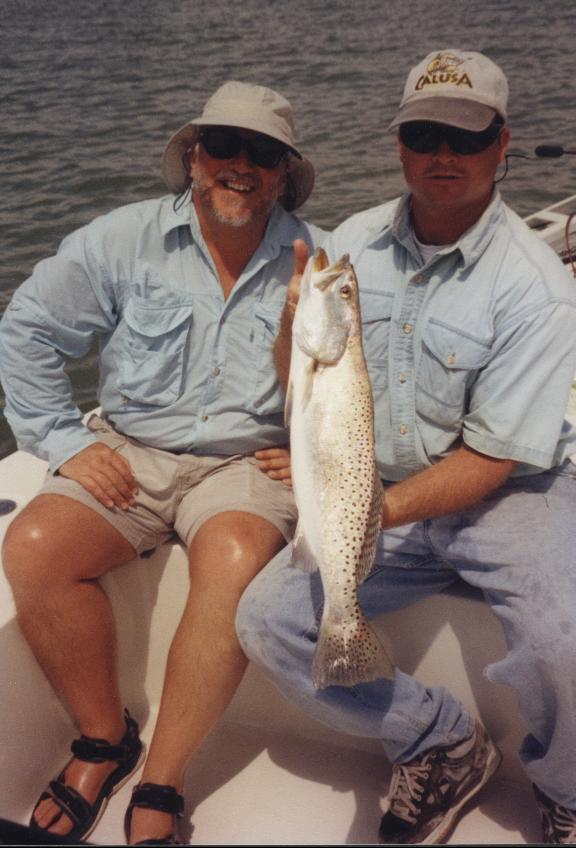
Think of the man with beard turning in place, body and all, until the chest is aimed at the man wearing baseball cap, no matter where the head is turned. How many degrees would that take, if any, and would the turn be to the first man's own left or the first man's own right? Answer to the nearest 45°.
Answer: approximately 45° to the first man's own left

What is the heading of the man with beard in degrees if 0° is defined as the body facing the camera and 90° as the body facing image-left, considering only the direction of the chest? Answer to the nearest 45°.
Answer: approximately 0°
